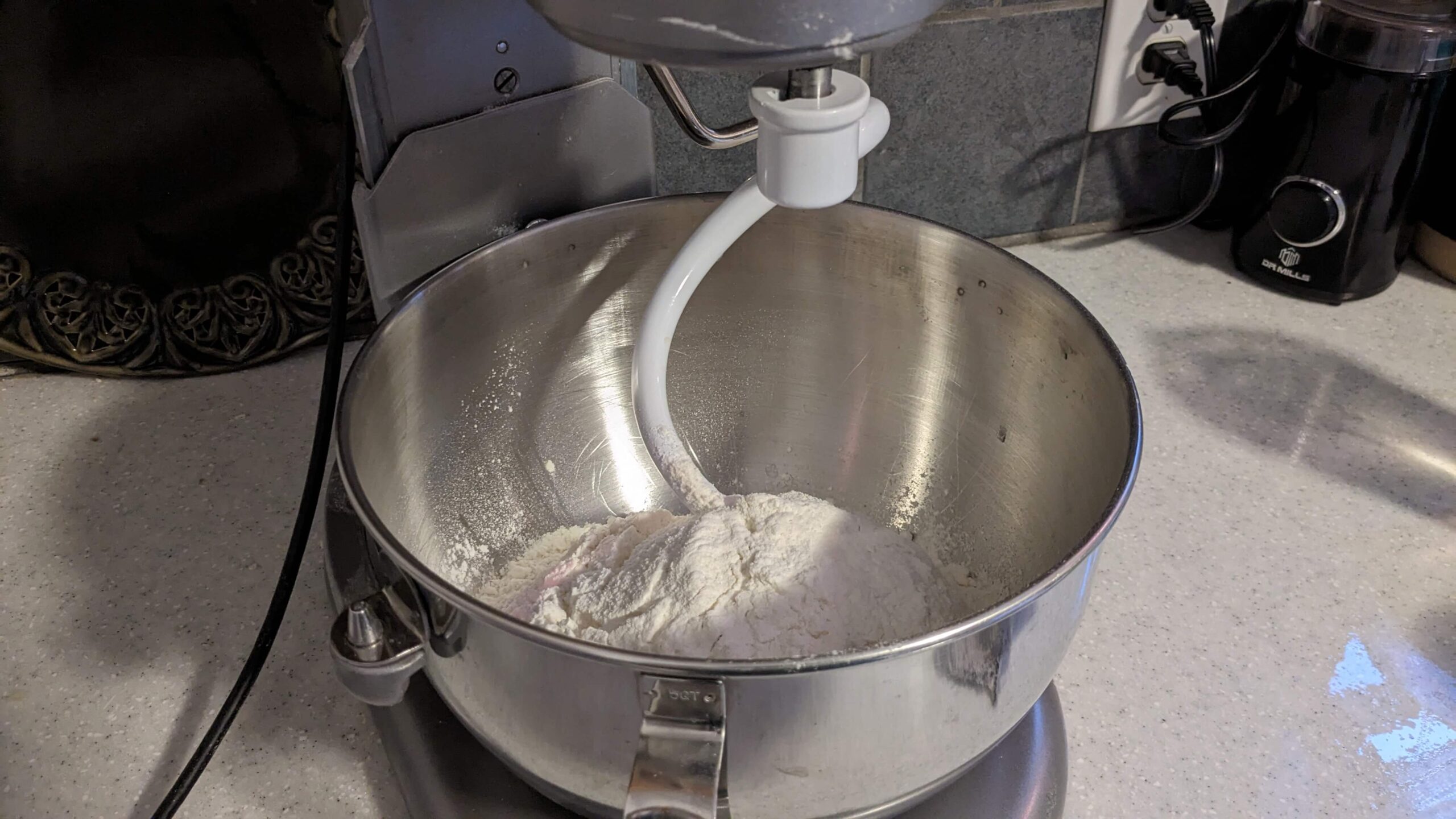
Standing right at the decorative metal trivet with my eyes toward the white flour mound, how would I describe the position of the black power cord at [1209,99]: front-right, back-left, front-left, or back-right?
front-left

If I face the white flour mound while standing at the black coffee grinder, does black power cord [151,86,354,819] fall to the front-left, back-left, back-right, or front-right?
front-right

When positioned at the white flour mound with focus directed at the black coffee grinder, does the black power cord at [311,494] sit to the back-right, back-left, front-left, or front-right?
back-left

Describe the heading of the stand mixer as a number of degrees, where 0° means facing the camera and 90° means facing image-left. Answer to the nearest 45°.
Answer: approximately 315°
